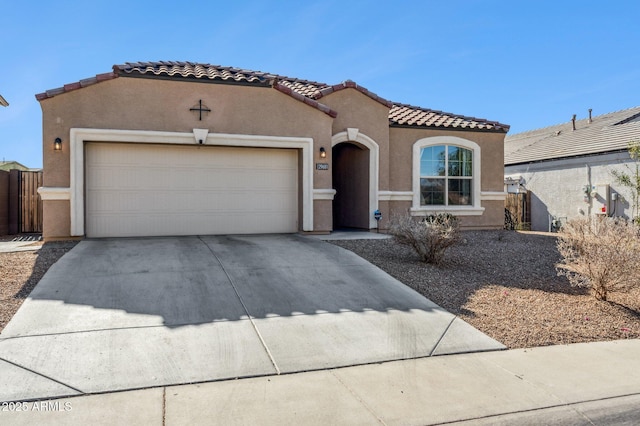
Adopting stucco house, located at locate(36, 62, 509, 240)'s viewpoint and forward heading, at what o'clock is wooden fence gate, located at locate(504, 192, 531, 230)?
The wooden fence gate is roughly at 8 o'clock from the stucco house.

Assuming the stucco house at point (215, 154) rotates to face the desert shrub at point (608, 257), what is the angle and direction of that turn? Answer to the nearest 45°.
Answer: approximately 45° to its left

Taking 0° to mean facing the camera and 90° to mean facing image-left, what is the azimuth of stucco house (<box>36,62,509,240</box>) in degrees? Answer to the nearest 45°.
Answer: approximately 0°

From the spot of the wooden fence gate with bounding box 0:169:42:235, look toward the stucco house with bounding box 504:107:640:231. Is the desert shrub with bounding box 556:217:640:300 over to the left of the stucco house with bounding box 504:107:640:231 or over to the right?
right

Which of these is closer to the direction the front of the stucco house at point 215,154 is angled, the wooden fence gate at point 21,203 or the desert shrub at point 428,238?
the desert shrub

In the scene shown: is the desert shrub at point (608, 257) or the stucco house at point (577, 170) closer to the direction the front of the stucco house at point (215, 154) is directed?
the desert shrub

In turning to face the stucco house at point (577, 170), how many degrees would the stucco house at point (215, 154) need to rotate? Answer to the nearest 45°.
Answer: approximately 135° to its left

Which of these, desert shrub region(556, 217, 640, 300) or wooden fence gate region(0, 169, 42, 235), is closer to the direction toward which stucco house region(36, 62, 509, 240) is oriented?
the desert shrub

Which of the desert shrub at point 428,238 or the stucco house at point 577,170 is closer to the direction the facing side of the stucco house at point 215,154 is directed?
the desert shrub
